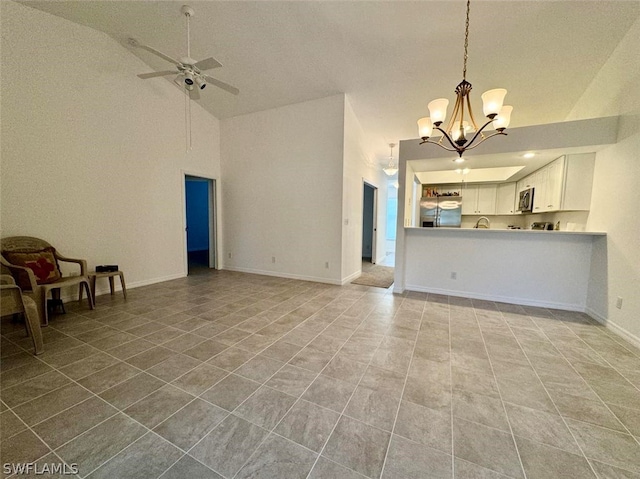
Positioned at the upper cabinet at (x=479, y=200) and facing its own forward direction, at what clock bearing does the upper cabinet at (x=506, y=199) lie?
the upper cabinet at (x=506, y=199) is roughly at 9 o'clock from the upper cabinet at (x=479, y=200).

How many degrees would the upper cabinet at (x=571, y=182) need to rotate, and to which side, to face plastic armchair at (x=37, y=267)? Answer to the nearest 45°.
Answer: approximately 45° to its left

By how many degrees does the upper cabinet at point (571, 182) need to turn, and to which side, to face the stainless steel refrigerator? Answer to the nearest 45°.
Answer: approximately 45° to its right

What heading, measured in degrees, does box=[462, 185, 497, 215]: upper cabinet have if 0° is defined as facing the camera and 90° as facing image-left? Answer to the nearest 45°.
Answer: approximately 0°

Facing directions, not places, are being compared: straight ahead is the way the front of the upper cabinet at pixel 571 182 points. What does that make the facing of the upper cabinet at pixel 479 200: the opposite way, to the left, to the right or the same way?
to the left

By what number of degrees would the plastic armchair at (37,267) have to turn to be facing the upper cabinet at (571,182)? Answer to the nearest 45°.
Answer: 0° — it already faces it

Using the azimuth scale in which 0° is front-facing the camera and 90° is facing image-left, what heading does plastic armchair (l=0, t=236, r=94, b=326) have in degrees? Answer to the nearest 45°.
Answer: approximately 315°
